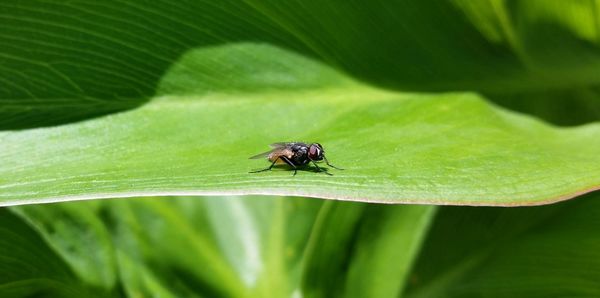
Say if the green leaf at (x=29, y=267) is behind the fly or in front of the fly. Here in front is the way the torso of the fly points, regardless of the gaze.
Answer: behind

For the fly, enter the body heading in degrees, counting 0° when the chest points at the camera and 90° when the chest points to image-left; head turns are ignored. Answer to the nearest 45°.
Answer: approximately 270°
